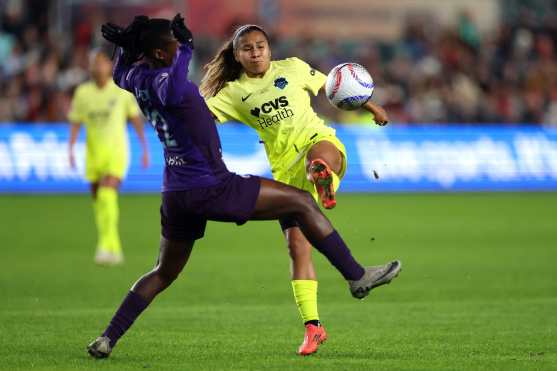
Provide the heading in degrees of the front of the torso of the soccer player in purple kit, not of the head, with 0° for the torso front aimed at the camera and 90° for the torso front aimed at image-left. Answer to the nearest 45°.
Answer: approximately 225°

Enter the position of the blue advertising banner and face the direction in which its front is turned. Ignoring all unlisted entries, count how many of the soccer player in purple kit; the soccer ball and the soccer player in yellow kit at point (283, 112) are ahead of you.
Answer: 3

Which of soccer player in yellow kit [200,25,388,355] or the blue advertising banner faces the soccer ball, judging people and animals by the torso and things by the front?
the blue advertising banner

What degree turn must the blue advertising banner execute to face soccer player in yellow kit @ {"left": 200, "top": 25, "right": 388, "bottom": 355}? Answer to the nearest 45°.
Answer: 0° — it already faces them

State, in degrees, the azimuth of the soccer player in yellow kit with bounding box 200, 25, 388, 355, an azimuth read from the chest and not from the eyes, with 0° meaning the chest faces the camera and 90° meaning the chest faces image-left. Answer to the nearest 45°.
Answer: approximately 0°

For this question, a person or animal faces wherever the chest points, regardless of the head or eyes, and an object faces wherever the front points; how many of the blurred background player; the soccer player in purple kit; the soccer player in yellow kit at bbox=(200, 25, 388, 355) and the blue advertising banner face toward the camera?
3

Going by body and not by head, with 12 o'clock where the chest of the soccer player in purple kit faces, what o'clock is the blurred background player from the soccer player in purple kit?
The blurred background player is roughly at 10 o'clock from the soccer player in purple kit.

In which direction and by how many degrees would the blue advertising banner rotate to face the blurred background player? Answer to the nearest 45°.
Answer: approximately 45° to its right

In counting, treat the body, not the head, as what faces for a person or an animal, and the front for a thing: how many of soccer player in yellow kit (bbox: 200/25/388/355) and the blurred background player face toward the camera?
2

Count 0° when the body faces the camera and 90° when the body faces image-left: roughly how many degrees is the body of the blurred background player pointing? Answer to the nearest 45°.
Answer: approximately 0°
